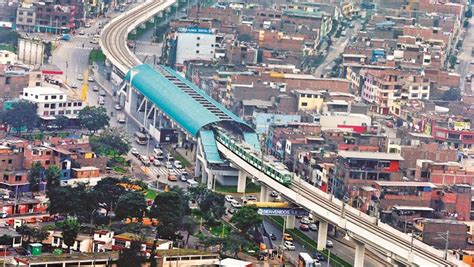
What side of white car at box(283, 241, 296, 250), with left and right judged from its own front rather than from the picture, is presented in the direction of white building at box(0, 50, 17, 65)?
back

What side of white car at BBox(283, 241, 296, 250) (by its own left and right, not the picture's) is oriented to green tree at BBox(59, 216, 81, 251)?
right

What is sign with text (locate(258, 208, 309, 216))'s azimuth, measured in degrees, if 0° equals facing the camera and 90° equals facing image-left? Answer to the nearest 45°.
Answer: approximately 0°

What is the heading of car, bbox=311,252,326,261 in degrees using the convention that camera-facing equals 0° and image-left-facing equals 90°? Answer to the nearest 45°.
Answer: approximately 315°

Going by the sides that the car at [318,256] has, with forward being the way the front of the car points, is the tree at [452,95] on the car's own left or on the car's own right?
on the car's own left

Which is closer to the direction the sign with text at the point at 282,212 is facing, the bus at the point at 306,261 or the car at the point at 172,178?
the bus

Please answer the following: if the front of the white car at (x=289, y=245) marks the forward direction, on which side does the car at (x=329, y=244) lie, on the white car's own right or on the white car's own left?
on the white car's own left
